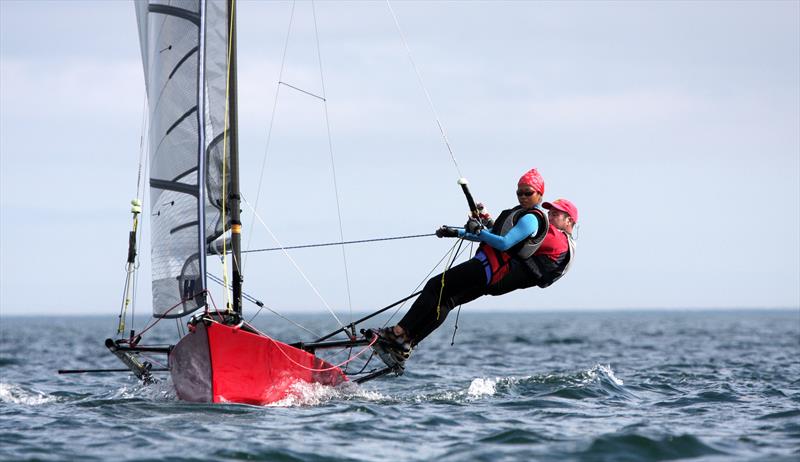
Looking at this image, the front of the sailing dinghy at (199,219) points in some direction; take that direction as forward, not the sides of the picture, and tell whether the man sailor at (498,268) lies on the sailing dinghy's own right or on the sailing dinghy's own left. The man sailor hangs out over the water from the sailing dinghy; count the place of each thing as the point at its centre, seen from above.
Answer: on the sailing dinghy's own left
